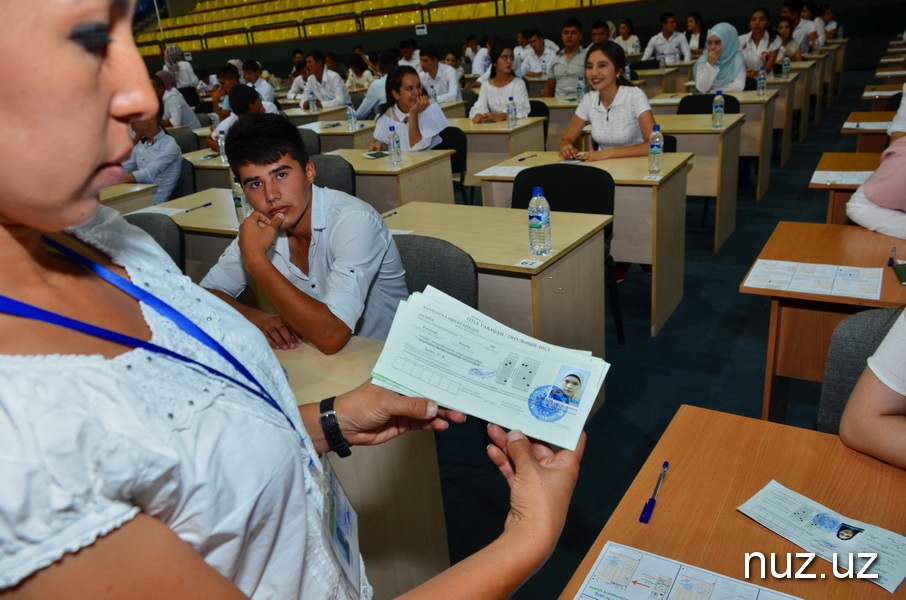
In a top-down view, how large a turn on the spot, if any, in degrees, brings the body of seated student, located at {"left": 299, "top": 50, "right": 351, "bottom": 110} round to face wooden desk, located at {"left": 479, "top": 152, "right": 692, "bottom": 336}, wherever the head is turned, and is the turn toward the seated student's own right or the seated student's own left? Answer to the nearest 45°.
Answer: approximately 45° to the seated student's own left

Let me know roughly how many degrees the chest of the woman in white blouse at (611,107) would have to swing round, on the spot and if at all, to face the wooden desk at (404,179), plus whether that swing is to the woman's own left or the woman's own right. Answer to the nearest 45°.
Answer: approximately 45° to the woman's own right

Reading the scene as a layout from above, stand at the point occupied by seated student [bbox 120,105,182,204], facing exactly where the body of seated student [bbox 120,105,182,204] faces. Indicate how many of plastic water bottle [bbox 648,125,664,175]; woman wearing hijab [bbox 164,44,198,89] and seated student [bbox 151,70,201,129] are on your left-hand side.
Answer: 1

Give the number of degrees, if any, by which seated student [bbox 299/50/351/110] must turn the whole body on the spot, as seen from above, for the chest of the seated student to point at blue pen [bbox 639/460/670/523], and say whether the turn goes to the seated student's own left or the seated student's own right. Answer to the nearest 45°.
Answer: approximately 45° to the seated student's own left

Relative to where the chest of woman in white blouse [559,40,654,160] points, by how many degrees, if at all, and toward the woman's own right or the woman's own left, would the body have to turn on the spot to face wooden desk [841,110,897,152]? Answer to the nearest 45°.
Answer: approximately 135° to the woman's own left

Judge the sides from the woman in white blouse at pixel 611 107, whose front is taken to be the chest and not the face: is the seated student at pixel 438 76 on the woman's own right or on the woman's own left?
on the woman's own right

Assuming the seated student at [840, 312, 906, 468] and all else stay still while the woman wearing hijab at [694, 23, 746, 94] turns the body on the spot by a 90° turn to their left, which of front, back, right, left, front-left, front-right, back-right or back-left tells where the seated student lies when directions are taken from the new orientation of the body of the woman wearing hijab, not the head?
front-right

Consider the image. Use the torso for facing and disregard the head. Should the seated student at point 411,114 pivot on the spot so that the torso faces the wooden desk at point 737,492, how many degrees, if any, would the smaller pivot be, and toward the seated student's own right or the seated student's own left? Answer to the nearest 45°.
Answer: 0° — they already face it

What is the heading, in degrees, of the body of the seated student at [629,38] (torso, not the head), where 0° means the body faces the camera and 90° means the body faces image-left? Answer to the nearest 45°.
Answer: approximately 45°

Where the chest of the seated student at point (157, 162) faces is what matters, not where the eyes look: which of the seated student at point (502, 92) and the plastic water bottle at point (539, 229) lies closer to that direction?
the plastic water bottle
